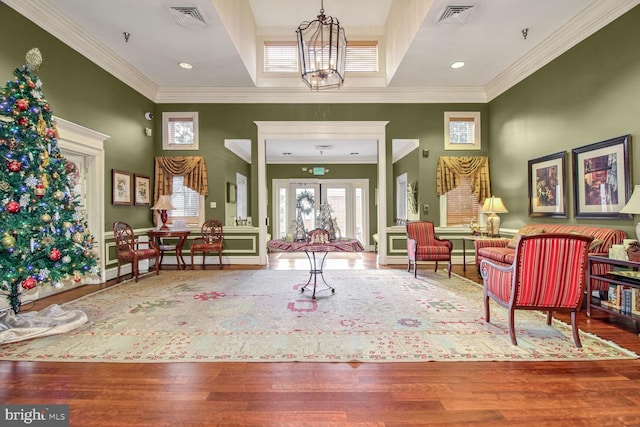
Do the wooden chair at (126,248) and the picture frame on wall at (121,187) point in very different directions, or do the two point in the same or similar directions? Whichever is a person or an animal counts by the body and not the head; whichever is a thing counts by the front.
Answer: same or similar directions

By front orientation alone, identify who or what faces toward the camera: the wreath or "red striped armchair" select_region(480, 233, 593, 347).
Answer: the wreath

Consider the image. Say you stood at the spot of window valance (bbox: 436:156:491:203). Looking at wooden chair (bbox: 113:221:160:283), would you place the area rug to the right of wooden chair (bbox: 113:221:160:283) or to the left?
left

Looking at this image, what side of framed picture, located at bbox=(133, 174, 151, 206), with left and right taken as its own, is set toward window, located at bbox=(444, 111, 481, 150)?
front

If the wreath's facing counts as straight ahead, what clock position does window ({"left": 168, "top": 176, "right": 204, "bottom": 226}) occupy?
The window is roughly at 1 o'clock from the wreath.

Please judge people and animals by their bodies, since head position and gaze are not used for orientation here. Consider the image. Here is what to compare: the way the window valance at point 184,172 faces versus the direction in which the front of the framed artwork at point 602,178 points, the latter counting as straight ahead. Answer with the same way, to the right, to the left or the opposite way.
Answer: to the left

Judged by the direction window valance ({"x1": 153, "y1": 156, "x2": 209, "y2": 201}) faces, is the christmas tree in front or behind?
in front

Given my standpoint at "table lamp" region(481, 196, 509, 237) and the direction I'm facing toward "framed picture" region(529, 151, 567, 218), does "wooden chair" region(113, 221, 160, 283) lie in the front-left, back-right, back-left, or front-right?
back-right

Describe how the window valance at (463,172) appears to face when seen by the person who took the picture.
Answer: facing the viewer

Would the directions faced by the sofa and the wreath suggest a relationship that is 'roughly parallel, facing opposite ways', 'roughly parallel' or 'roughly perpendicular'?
roughly perpendicular

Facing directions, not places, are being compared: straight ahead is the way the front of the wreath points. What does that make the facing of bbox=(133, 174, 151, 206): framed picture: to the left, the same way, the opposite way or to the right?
to the left

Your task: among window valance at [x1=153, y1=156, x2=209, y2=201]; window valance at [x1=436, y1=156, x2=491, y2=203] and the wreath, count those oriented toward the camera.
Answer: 3

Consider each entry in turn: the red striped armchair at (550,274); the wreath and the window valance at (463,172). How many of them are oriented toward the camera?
2

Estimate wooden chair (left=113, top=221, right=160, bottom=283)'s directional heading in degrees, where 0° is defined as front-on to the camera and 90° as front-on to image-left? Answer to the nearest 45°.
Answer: approximately 315°

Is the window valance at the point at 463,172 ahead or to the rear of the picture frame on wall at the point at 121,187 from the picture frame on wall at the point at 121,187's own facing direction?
ahead
